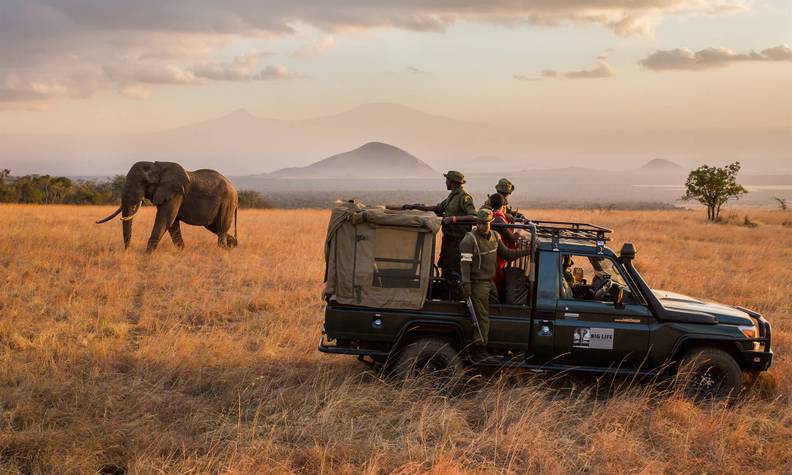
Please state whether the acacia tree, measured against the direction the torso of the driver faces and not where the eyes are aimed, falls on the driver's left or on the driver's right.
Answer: on the driver's left

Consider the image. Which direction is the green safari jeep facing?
to the viewer's right

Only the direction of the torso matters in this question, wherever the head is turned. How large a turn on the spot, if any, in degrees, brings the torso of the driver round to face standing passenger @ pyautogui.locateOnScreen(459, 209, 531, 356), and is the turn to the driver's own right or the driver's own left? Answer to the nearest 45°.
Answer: approximately 135° to the driver's own right

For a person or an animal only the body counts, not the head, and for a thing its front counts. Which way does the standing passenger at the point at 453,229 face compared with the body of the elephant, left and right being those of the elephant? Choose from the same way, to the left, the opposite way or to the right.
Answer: the same way

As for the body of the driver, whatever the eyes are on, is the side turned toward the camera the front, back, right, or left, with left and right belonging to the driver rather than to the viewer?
right

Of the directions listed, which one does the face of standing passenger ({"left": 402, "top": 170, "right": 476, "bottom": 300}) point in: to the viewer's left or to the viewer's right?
to the viewer's left

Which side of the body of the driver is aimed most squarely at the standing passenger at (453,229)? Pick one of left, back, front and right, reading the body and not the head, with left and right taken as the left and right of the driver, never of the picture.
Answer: back

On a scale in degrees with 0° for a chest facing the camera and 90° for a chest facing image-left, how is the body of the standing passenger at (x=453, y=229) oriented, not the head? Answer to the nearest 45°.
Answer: approximately 90°

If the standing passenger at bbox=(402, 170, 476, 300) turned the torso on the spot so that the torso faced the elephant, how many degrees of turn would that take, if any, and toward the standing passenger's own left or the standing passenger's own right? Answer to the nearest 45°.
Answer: approximately 45° to the standing passenger's own right

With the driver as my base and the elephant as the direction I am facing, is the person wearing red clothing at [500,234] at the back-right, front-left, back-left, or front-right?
front-left

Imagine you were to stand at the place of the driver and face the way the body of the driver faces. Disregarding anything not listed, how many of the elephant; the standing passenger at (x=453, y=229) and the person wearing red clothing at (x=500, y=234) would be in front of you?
0

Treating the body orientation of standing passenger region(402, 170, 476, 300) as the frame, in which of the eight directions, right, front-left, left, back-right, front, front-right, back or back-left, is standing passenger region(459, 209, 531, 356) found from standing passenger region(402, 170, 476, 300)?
left

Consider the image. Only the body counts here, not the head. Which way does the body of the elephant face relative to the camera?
to the viewer's left

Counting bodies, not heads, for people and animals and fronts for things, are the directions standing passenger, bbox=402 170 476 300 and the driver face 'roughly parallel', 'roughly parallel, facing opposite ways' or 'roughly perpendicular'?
roughly parallel, facing opposite ways

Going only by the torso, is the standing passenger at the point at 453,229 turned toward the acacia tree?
no

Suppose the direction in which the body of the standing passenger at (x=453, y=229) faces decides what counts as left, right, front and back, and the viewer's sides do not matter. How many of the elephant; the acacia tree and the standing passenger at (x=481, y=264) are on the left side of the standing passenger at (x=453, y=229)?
1

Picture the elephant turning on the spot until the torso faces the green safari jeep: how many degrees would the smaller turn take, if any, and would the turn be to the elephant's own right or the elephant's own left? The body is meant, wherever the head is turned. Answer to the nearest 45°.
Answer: approximately 90° to the elephant's own left

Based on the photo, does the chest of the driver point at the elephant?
no

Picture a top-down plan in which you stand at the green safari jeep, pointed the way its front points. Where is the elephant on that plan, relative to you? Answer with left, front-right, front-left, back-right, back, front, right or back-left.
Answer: back-left
